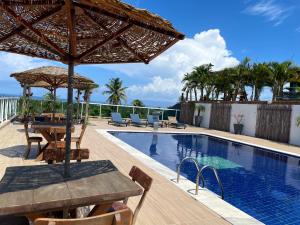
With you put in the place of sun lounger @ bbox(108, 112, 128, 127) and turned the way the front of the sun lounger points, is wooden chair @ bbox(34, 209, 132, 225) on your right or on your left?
on your right

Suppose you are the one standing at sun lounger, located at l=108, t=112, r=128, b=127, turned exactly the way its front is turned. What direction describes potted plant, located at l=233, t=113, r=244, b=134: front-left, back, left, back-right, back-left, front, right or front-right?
front-left

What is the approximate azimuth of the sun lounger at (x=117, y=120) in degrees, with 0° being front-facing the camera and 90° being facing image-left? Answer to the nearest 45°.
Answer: approximately 315°

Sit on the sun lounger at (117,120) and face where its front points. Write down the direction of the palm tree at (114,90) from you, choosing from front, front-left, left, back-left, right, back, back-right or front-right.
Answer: back-left

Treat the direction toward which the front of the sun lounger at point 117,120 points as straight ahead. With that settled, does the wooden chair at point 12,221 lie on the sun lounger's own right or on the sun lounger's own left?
on the sun lounger's own right

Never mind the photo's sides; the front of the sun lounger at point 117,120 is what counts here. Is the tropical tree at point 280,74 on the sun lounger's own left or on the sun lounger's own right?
on the sun lounger's own left

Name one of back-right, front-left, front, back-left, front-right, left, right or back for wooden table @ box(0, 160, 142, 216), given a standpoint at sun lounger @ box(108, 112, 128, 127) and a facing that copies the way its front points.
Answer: front-right

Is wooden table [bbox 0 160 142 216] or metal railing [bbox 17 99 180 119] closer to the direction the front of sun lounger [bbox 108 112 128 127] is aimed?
the wooden table

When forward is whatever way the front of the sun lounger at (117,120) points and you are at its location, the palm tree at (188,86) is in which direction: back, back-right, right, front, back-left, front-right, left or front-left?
left

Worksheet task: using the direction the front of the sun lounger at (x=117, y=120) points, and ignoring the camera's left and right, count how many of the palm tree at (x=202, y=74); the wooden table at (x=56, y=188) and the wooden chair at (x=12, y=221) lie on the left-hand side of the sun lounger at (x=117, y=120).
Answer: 1
